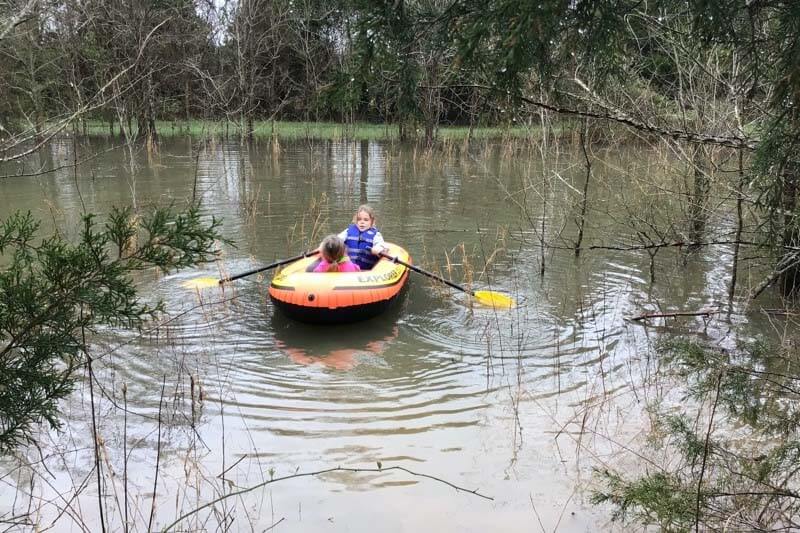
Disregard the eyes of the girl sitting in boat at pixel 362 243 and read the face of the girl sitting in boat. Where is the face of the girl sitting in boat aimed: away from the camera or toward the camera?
toward the camera

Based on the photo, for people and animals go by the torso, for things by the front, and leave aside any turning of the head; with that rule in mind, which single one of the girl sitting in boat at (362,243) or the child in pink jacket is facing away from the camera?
the child in pink jacket

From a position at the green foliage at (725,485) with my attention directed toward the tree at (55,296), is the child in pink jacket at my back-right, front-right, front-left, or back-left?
front-right

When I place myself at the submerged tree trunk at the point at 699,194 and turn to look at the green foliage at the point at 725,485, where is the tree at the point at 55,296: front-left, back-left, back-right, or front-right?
front-right

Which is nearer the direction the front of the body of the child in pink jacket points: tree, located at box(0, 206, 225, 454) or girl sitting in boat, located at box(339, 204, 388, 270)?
the girl sitting in boat

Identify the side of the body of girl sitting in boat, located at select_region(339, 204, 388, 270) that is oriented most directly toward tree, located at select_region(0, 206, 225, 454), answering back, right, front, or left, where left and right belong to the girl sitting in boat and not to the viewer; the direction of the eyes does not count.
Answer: front

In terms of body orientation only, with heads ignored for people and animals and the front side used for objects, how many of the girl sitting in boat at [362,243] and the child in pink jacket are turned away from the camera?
1

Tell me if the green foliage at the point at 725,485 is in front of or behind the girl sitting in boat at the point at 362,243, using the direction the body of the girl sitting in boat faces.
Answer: in front

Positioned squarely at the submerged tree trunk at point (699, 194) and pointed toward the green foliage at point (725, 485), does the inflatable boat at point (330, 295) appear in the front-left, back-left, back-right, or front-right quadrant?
front-right

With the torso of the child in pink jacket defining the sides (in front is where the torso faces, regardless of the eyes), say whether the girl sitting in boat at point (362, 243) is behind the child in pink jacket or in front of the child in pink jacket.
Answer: in front

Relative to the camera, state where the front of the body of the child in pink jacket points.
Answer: away from the camera

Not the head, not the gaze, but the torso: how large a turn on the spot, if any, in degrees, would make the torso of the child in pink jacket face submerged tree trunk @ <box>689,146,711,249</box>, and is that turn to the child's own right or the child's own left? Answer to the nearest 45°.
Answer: approximately 90° to the child's own right

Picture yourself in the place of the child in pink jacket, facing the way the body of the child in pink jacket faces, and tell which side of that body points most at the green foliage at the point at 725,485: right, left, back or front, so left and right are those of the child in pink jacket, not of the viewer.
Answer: back

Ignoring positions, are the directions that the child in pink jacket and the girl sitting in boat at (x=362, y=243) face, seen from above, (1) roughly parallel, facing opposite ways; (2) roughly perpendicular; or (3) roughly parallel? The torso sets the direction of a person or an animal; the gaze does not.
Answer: roughly parallel, facing opposite ways

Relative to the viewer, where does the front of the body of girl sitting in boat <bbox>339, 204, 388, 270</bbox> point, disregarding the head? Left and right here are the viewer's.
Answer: facing the viewer

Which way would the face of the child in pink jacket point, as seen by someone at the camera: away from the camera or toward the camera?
away from the camera

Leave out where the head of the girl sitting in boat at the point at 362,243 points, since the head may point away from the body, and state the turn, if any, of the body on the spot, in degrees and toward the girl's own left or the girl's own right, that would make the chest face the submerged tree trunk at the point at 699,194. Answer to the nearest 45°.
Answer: approximately 90° to the girl's own left
